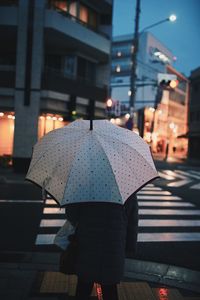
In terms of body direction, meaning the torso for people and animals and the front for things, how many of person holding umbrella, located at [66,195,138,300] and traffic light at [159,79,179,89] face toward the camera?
1

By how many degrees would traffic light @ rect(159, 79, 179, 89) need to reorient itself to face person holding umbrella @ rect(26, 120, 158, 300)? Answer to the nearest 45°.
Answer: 0° — it already faces them

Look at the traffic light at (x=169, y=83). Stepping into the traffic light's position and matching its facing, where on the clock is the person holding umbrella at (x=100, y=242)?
The person holding umbrella is roughly at 12 o'clock from the traffic light.

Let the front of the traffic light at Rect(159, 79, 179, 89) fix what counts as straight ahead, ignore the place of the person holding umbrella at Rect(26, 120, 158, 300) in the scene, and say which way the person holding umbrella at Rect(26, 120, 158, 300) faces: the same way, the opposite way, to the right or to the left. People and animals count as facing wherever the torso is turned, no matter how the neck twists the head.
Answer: the opposite way

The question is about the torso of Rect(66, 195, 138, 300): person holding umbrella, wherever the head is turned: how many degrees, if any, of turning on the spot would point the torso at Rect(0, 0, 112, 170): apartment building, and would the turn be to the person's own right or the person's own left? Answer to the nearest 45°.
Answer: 0° — they already face it

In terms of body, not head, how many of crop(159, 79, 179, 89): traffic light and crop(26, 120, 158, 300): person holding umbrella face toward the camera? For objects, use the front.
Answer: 1

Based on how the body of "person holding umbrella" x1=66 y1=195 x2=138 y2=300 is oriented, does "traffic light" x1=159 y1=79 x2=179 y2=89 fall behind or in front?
in front

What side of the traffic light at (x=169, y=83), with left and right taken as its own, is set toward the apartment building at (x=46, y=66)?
right

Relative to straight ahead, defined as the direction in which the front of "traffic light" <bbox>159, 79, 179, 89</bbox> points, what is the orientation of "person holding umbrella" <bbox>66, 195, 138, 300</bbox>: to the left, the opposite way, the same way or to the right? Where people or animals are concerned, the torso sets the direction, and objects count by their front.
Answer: the opposite way

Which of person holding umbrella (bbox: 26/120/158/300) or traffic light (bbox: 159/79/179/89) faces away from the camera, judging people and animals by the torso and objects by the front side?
the person holding umbrella

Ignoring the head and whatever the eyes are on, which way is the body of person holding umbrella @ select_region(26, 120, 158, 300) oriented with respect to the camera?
away from the camera
